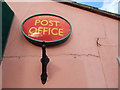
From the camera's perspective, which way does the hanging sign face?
toward the camera
